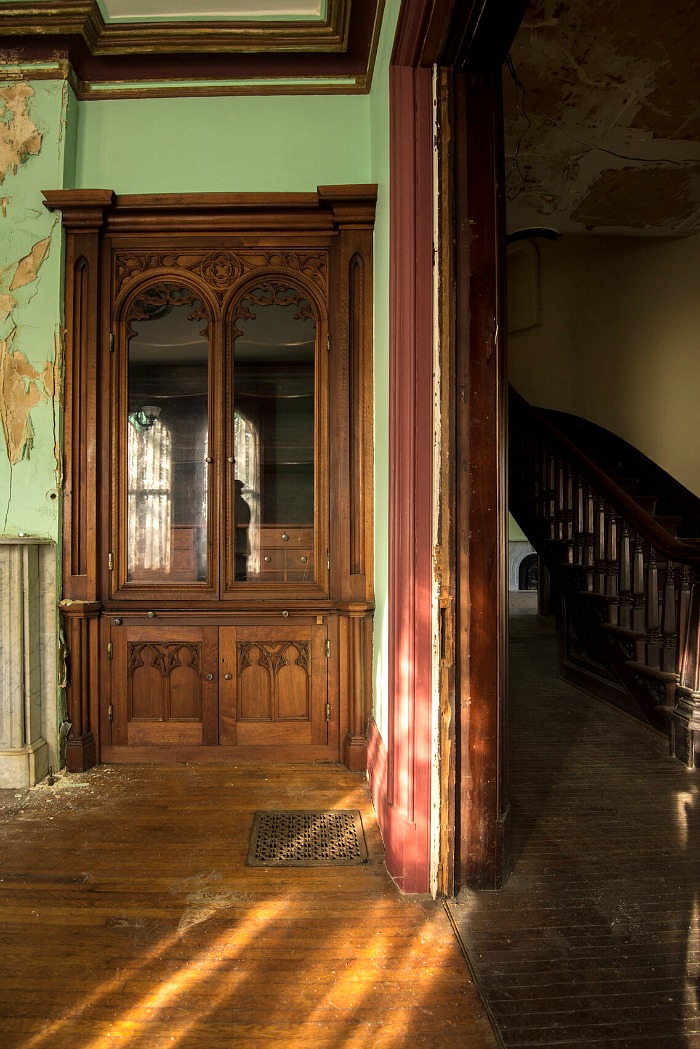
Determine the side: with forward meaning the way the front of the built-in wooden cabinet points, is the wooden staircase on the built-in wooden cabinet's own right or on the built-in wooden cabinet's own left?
on the built-in wooden cabinet's own left

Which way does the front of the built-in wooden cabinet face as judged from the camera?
facing the viewer

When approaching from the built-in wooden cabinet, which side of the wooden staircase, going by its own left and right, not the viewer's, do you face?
right

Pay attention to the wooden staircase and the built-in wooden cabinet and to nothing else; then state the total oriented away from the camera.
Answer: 0

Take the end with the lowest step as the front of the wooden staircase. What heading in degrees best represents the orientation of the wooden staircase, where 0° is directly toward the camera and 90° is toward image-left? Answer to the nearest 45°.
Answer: approximately 315°
